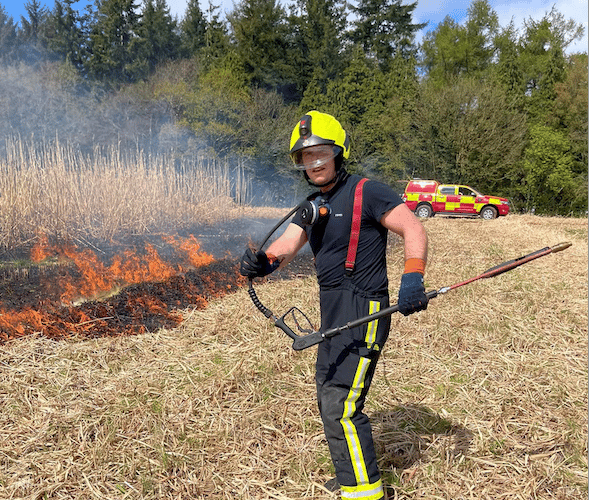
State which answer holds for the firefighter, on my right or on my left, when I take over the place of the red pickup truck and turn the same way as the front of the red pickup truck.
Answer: on my right

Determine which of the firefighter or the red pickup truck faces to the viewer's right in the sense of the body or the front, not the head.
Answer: the red pickup truck

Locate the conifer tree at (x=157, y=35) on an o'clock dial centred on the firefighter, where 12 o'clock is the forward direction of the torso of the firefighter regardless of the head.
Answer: The conifer tree is roughly at 4 o'clock from the firefighter.

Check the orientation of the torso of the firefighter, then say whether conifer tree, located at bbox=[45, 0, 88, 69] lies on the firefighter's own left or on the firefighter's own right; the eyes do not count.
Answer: on the firefighter's own right

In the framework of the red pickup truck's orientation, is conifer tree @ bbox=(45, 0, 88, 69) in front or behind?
behind

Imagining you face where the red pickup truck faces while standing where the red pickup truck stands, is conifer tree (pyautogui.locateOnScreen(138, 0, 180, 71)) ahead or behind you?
behind

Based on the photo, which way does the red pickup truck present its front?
to the viewer's right

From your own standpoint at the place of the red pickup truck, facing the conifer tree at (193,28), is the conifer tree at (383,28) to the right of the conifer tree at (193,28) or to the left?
right

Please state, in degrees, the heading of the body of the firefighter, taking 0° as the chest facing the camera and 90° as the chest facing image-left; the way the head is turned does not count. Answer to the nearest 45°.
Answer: approximately 45°
